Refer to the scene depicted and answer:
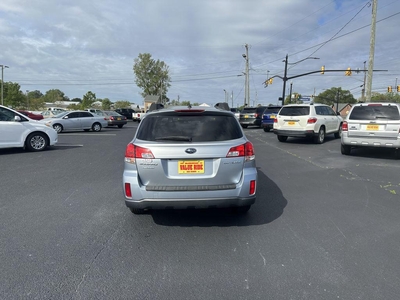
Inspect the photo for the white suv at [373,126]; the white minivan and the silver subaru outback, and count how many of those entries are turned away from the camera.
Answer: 2

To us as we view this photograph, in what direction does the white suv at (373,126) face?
facing away from the viewer

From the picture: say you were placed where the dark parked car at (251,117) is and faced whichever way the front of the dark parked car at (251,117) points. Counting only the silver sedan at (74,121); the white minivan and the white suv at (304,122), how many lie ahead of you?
0

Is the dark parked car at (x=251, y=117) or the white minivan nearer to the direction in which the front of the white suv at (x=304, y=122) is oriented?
the dark parked car

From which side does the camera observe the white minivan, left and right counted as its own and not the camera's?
right

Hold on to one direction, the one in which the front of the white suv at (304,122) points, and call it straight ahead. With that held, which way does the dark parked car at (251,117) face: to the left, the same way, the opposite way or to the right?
the same way

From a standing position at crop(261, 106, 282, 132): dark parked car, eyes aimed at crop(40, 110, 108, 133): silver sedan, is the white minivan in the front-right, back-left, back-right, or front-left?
front-left

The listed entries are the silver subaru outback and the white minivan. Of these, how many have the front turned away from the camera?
1

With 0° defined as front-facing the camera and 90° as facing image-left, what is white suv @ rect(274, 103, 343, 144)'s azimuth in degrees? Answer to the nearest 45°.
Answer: approximately 225°

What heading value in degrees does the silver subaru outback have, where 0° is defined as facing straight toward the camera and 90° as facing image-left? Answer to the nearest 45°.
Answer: approximately 180°

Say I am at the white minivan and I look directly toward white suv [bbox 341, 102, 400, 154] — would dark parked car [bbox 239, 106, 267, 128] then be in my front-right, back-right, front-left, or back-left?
front-left

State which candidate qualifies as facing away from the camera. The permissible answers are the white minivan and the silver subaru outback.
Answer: the silver subaru outback

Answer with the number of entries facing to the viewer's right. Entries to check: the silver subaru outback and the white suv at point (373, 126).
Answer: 0

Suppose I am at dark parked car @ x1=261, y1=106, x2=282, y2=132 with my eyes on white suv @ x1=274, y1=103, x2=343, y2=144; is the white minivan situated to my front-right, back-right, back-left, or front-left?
front-right

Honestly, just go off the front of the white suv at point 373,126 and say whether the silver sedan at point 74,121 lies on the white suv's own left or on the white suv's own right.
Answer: on the white suv's own left
